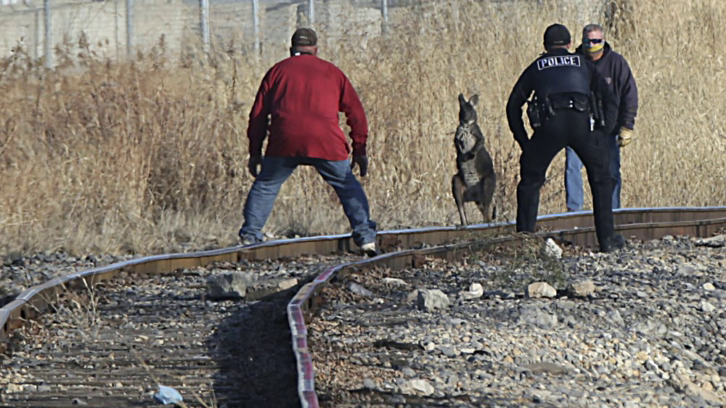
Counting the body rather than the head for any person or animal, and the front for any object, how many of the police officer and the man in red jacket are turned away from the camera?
2

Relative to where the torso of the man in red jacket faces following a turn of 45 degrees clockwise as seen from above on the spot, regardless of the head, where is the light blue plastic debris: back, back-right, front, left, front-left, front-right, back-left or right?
back-right

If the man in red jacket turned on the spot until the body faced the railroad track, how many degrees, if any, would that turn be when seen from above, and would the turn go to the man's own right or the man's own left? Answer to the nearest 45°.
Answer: approximately 180°

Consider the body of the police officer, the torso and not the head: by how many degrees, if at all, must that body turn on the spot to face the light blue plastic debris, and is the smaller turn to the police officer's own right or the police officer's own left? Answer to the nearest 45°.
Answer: approximately 180°

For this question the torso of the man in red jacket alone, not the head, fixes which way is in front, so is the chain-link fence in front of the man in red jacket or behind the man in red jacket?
in front

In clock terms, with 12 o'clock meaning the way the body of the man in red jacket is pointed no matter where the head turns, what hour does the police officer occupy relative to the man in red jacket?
The police officer is roughly at 3 o'clock from the man in red jacket.

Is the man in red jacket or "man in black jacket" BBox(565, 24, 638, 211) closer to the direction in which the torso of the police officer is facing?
the man in black jacket

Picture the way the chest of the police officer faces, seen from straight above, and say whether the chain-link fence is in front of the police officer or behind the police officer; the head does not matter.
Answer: in front

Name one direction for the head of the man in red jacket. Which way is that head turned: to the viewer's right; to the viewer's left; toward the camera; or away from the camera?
away from the camera

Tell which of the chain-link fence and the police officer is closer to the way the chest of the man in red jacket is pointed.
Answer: the chain-link fence

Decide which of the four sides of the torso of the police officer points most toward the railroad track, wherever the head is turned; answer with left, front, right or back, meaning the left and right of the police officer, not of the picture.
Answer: back

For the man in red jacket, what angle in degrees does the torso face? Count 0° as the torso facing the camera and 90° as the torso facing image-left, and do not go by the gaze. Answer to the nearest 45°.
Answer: approximately 180°

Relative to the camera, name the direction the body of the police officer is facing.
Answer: away from the camera

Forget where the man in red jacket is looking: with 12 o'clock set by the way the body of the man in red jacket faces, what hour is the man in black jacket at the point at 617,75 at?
The man in black jacket is roughly at 2 o'clock from the man in red jacket.
